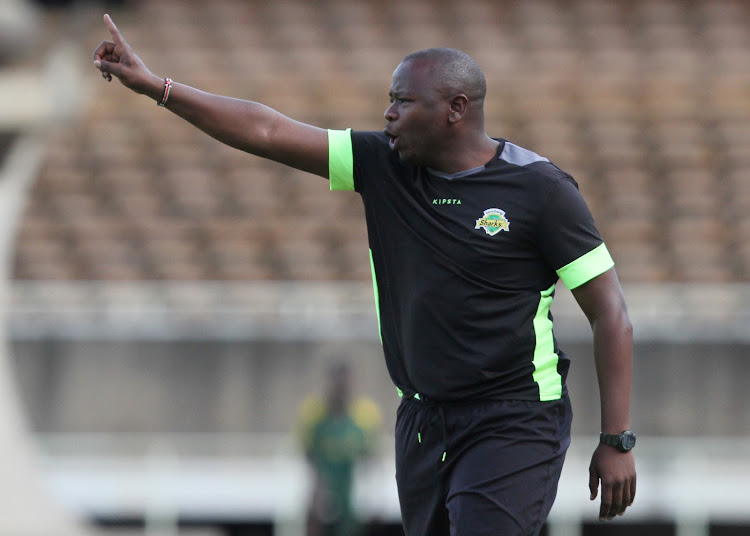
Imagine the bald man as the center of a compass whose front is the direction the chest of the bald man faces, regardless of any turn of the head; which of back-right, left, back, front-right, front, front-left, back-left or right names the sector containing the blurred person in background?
back-right

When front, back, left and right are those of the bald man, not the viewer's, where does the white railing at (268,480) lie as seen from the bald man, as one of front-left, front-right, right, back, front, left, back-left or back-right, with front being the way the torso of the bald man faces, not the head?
back-right

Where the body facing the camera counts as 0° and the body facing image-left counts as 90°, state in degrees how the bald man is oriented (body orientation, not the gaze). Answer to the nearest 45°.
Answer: approximately 45°

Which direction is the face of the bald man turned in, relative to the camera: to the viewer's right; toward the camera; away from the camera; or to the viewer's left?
to the viewer's left
